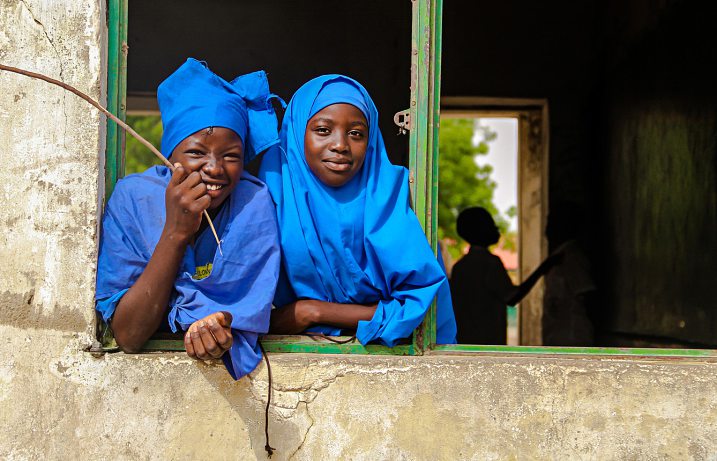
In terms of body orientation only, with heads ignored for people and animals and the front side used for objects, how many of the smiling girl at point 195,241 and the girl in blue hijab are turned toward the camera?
2

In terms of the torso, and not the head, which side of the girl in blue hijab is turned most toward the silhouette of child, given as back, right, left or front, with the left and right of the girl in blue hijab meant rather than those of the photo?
back

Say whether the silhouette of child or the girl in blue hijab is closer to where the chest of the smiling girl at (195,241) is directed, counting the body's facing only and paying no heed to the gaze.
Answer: the girl in blue hijab

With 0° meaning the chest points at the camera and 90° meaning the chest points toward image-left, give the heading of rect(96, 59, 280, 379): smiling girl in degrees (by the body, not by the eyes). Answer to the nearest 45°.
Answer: approximately 0°

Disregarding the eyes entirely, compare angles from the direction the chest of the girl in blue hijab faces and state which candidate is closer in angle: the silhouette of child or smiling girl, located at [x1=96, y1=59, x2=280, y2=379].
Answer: the smiling girl

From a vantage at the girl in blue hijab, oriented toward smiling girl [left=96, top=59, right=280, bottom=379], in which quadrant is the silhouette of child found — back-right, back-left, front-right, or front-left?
back-right

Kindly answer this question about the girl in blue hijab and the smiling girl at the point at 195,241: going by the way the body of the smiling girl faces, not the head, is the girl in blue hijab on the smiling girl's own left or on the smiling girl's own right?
on the smiling girl's own left

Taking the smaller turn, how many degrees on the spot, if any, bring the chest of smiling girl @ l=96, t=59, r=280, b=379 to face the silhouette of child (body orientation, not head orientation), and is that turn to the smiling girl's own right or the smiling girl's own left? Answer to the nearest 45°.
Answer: approximately 135° to the smiling girl's own left

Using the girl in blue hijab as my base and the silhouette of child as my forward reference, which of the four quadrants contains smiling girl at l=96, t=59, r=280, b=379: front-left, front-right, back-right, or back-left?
back-left

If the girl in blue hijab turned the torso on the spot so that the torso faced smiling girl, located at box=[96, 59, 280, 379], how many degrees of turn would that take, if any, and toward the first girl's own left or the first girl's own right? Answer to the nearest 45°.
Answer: approximately 90° to the first girl's own right
